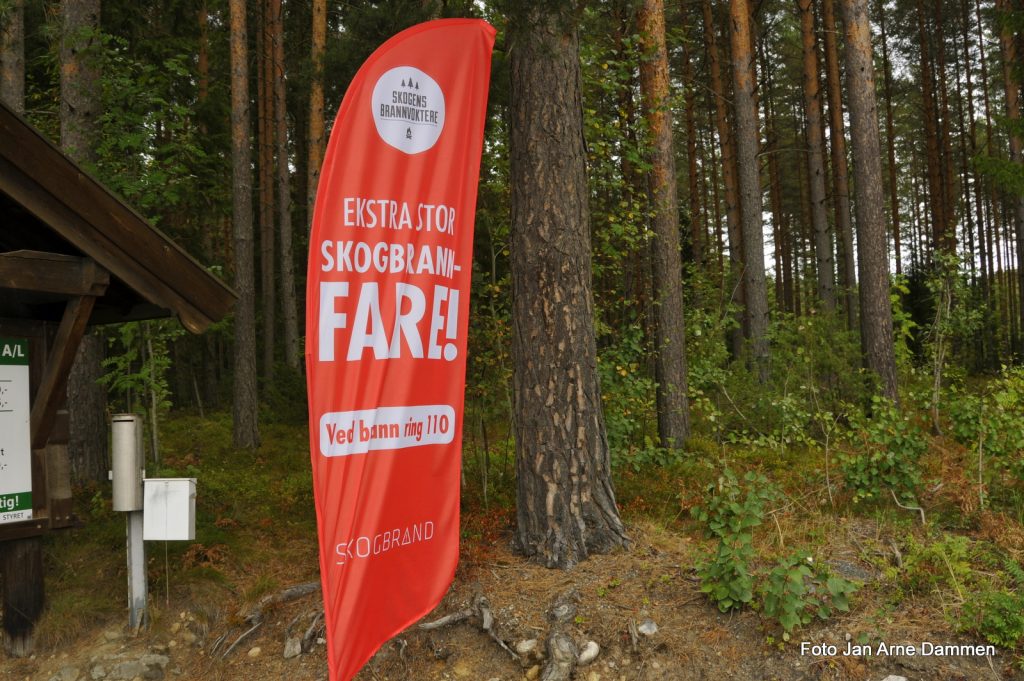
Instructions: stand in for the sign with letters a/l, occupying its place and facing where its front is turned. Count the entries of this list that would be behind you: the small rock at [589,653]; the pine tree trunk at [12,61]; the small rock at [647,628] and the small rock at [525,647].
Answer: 1

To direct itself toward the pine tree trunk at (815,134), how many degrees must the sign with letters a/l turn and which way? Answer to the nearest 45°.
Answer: approximately 90° to its left

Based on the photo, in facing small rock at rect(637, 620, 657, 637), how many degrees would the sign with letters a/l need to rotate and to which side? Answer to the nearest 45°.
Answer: approximately 45° to its left

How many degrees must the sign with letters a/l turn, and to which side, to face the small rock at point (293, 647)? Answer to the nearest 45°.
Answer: approximately 45° to its left

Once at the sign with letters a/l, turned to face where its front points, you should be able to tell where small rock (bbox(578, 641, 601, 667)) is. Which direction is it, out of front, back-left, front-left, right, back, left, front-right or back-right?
front-left

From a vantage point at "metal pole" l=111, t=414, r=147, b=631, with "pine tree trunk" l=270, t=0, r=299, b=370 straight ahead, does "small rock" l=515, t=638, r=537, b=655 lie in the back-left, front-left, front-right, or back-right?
back-right

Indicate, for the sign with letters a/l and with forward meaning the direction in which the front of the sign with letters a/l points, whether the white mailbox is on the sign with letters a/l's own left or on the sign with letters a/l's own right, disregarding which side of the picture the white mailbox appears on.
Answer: on the sign with letters a/l's own left

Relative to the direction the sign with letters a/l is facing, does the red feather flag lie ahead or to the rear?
ahead

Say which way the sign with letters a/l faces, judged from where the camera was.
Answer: facing the viewer

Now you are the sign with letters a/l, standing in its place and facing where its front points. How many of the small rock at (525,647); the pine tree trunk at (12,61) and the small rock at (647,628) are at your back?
1

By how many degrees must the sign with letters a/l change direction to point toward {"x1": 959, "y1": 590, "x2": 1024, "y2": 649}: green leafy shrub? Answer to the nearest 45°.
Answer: approximately 45° to its left

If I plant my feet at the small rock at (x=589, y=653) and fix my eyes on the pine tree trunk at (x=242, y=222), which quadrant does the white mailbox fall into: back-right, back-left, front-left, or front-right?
front-left

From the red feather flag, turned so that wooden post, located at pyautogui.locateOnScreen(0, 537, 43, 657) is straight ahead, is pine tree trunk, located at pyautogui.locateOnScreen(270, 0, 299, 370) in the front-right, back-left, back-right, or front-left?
front-right
